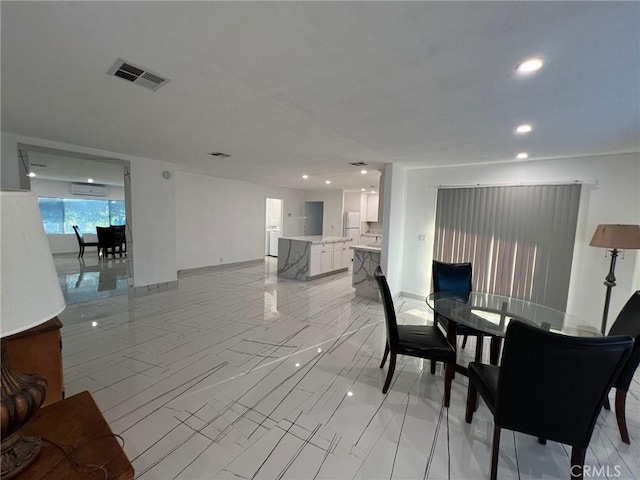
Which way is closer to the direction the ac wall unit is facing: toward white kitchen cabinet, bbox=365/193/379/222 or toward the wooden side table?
the wooden side table

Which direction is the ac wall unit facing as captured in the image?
toward the camera

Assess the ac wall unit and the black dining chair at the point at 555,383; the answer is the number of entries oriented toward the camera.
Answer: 1

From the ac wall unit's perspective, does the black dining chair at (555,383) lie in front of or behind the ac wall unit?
in front

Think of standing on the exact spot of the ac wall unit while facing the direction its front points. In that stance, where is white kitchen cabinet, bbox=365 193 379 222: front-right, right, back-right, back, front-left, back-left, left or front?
front-left

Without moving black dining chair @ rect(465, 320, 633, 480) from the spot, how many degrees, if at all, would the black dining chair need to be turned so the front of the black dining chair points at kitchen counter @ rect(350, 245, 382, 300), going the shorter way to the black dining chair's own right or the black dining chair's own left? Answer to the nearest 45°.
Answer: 0° — it already faces it

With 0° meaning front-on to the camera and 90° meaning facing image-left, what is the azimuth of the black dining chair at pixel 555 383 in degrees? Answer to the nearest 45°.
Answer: approximately 135°

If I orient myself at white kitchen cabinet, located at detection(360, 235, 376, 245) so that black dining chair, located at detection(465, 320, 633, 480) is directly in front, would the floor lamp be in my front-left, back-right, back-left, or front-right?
front-left

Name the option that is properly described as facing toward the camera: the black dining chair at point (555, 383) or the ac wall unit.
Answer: the ac wall unit

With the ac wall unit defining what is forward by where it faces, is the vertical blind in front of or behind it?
in front

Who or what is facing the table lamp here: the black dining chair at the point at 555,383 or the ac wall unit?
the ac wall unit

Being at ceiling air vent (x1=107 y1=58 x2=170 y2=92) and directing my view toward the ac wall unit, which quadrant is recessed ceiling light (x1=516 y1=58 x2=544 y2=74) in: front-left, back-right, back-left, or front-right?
back-right

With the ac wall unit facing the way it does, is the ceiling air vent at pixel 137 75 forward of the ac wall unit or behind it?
forward

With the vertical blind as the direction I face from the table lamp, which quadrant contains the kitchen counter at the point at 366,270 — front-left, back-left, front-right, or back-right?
front-left

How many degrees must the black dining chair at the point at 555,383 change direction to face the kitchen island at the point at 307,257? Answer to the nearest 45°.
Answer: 0° — it already faces it

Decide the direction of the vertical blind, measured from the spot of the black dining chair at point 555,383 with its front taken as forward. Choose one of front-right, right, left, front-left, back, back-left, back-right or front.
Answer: front-right

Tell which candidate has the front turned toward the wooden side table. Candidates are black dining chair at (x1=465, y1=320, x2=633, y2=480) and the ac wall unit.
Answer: the ac wall unit

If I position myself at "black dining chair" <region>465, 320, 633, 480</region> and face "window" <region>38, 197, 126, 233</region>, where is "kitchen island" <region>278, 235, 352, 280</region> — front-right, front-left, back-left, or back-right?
front-right
